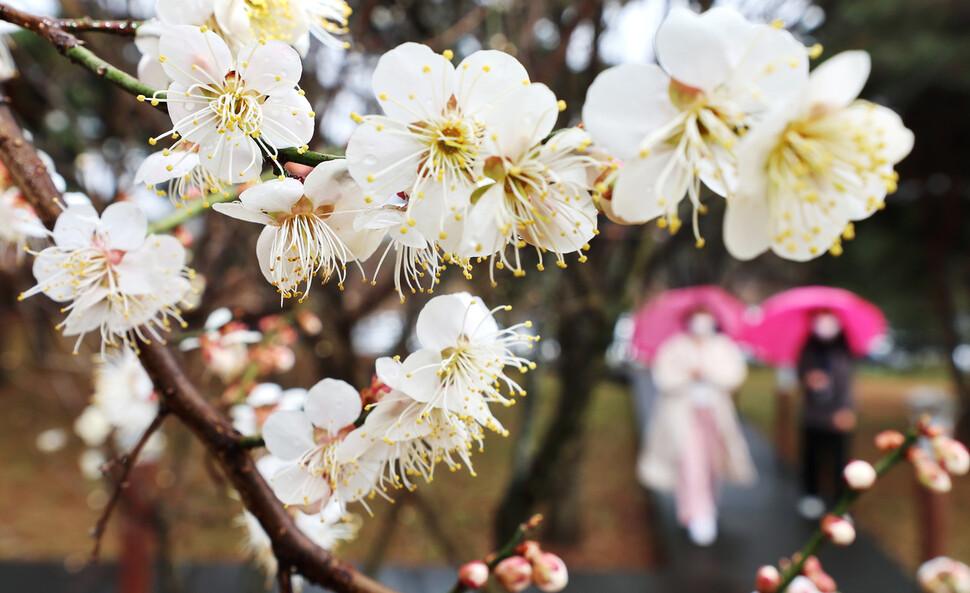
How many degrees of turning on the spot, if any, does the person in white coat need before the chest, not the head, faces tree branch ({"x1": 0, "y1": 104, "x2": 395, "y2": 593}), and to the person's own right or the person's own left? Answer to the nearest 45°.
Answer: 0° — they already face it

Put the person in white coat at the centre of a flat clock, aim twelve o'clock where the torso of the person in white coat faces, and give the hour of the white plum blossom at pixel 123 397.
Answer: The white plum blossom is roughly at 1 o'clock from the person in white coat.

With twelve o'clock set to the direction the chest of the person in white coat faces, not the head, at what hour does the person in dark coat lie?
The person in dark coat is roughly at 8 o'clock from the person in white coat.

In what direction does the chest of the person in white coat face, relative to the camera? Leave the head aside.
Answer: toward the camera

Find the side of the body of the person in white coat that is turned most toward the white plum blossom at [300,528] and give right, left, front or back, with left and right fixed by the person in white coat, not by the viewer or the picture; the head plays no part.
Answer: front

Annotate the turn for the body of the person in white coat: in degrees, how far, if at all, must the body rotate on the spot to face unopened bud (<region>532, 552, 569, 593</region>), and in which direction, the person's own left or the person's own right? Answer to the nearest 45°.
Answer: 0° — they already face it

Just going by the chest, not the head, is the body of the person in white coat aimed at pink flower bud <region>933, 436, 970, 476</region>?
yes

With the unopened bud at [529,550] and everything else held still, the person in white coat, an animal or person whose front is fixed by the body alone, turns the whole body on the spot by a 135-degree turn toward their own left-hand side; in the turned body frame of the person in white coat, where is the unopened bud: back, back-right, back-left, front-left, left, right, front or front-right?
back-right

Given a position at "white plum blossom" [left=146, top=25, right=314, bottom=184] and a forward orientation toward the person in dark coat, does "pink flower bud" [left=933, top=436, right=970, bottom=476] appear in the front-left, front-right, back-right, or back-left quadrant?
front-right
